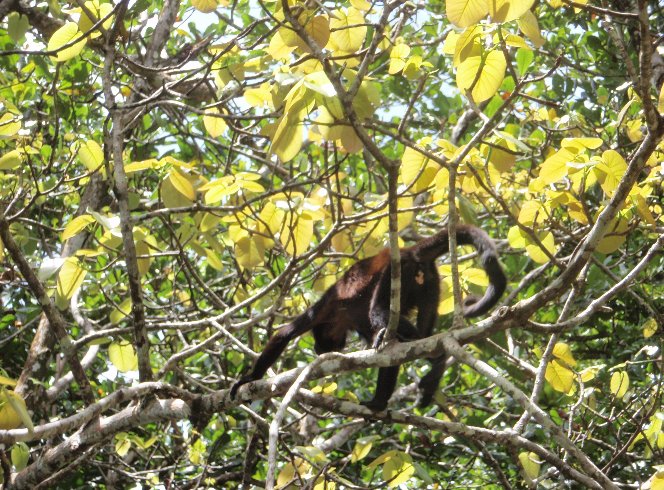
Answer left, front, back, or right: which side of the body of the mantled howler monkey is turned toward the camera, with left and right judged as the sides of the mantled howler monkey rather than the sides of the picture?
left
